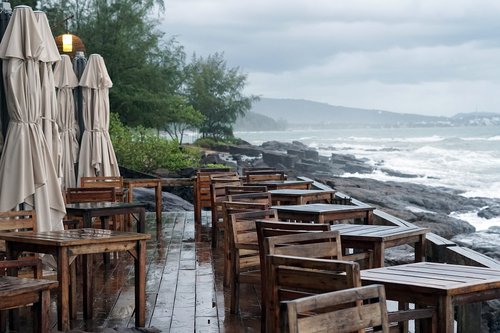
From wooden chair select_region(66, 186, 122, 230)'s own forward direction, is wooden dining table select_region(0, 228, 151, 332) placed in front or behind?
in front

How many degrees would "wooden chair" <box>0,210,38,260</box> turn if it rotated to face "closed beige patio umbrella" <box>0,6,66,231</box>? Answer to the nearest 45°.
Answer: approximately 180°

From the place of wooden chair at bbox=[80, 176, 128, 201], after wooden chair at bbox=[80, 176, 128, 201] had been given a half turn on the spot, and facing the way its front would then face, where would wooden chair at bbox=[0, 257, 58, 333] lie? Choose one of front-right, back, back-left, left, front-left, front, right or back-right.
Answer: back

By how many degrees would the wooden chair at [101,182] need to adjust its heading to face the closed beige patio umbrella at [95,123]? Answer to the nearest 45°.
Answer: approximately 180°

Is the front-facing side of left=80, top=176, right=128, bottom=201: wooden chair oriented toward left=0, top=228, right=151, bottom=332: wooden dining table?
yes

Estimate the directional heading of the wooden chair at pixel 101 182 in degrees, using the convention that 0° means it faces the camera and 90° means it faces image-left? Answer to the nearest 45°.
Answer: approximately 0°

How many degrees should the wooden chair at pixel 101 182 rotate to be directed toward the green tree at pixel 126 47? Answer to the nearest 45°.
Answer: approximately 180°

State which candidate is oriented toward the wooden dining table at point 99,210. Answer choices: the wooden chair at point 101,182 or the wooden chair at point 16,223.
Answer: the wooden chair at point 101,182

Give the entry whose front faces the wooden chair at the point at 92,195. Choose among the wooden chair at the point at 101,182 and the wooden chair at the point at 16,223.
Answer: the wooden chair at the point at 101,182

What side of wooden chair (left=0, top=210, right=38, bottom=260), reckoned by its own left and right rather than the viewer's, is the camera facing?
front
